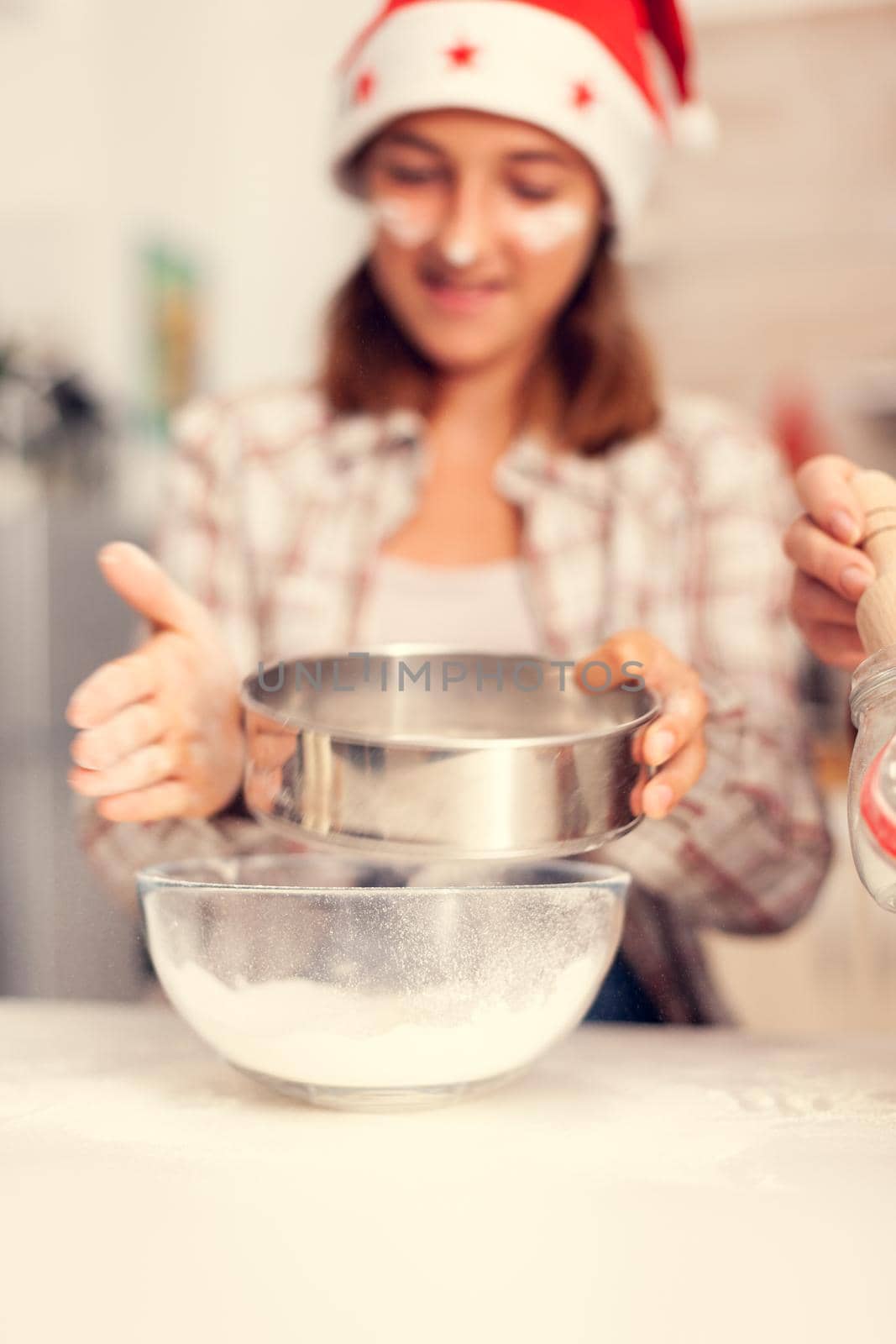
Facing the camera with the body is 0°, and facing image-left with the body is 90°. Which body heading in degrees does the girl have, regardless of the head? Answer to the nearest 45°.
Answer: approximately 0°
